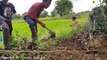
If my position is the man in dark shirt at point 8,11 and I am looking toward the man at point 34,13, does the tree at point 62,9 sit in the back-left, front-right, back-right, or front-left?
front-left

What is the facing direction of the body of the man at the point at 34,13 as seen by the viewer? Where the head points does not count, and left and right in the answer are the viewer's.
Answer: facing to the right of the viewer

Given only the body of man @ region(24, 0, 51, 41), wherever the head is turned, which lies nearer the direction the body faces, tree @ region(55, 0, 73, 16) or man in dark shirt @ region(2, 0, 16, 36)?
the tree

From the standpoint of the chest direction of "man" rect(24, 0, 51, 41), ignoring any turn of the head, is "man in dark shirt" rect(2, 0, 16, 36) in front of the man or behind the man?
behind
